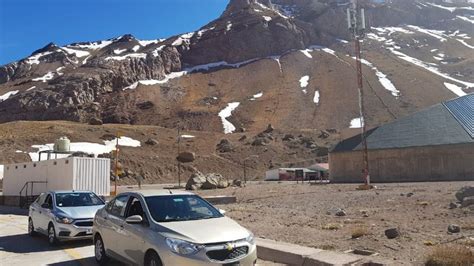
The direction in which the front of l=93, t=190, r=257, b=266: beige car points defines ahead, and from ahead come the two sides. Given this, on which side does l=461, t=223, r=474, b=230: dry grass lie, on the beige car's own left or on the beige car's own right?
on the beige car's own left

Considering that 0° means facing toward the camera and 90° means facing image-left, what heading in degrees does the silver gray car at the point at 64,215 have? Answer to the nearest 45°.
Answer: approximately 315°

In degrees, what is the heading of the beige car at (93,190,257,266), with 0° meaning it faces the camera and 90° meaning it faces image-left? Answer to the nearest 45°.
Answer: approximately 315°

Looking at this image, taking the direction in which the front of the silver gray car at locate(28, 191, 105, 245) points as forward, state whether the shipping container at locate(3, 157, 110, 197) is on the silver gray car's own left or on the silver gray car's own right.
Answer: on the silver gray car's own left

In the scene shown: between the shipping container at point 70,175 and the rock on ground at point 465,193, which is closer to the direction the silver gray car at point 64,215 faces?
the rock on ground

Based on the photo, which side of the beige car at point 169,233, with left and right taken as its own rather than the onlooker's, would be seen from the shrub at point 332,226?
left

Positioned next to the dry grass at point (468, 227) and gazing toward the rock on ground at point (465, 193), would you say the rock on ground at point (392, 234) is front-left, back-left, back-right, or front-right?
back-left

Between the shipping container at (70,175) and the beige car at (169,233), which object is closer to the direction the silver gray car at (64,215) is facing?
the beige car
